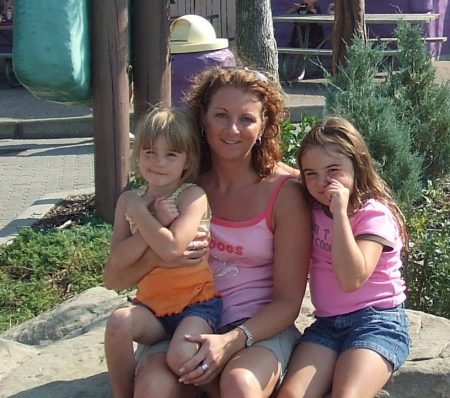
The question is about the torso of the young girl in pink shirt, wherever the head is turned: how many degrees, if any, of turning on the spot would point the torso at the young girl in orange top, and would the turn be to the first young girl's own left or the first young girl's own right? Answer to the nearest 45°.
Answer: approximately 45° to the first young girl's own right

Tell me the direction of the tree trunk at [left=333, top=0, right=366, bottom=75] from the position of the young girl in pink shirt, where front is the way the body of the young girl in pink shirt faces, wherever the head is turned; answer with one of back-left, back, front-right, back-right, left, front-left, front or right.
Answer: back-right

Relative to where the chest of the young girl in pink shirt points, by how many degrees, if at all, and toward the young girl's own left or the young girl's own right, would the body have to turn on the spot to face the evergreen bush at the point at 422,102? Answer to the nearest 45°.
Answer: approximately 135° to the young girl's own right

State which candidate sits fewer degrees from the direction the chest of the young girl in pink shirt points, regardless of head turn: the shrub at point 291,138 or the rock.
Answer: the rock

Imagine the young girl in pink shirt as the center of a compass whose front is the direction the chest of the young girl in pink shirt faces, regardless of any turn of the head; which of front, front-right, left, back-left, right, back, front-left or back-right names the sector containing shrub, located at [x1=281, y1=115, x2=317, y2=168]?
back-right

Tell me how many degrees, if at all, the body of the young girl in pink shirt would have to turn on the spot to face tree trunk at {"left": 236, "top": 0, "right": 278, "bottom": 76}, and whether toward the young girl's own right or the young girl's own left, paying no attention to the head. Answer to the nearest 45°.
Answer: approximately 135° to the young girl's own right

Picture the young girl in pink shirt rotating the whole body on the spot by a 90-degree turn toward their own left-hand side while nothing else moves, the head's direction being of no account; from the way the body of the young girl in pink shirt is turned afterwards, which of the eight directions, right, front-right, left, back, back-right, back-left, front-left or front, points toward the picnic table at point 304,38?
back-left

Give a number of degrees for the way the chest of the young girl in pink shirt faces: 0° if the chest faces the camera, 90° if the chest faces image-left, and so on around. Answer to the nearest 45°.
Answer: approximately 45°
